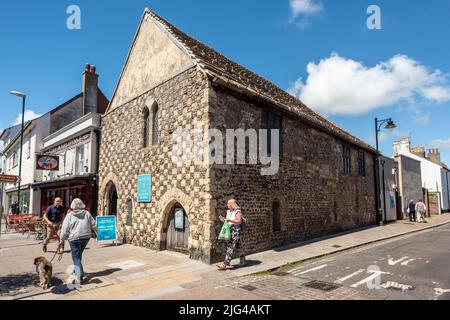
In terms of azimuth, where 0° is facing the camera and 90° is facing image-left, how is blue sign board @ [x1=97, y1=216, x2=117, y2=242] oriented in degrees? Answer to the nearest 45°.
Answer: approximately 0°

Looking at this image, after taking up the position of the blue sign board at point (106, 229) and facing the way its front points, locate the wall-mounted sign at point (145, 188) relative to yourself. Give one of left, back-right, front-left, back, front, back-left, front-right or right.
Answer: front-left

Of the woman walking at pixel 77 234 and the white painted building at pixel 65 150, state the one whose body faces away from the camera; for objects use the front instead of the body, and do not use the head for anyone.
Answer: the woman walking

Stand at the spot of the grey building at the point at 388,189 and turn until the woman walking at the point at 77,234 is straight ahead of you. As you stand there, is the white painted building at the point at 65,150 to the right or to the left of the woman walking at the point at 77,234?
right

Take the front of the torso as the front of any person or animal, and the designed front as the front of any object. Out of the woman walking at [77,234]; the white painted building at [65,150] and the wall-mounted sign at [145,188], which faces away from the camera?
the woman walking

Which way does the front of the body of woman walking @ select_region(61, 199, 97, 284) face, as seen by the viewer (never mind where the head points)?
away from the camera

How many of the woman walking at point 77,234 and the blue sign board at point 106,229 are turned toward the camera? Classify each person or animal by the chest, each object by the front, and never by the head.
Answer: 1

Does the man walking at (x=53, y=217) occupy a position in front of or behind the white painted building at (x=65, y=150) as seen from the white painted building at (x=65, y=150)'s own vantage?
in front

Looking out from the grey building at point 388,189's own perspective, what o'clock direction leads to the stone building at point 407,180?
the stone building at point 407,180 is roughly at 8 o'clock from the grey building at point 388,189.

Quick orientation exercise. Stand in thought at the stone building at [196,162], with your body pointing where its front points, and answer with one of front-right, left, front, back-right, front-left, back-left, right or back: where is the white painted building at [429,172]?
back

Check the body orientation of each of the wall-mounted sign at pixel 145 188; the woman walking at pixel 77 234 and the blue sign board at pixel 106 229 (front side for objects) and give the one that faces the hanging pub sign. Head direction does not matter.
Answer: the woman walking
